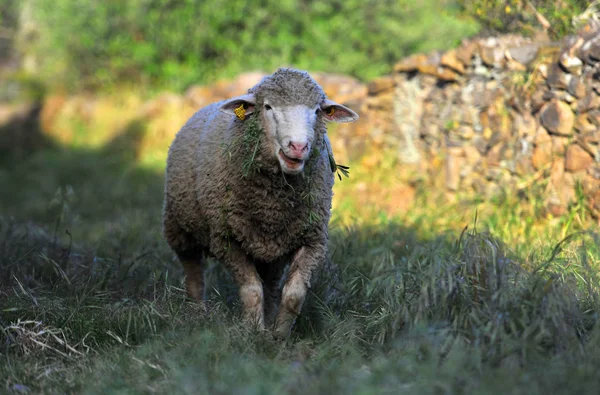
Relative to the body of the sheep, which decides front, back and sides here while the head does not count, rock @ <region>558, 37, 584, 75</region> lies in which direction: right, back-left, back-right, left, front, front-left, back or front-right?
left

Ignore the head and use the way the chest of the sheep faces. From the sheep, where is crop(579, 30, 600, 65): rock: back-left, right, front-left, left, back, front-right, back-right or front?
left

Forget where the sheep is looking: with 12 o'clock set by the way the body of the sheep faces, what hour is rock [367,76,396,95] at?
The rock is roughly at 8 o'clock from the sheep.

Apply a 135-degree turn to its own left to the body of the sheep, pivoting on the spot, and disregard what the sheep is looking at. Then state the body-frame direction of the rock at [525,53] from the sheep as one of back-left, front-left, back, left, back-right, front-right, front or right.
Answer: front-right

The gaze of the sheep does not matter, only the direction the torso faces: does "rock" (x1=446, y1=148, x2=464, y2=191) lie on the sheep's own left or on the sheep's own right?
on the sheep's own left

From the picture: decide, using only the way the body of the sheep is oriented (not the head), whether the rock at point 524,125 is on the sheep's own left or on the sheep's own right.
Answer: on the sheep's own left

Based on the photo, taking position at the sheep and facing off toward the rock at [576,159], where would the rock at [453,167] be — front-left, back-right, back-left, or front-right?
front-left

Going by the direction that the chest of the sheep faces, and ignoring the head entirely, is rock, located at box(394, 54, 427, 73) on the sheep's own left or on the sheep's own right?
on the sheep's own left

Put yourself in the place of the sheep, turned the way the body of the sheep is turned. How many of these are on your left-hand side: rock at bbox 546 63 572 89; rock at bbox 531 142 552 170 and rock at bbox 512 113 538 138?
3

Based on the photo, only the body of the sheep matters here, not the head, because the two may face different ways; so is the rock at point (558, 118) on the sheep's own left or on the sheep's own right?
on the sheep's own left

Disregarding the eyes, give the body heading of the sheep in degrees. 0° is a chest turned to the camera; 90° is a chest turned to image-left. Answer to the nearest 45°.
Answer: approximately 315°

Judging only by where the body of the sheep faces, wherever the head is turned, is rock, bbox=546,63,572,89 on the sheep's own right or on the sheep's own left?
on the sheep's own left
